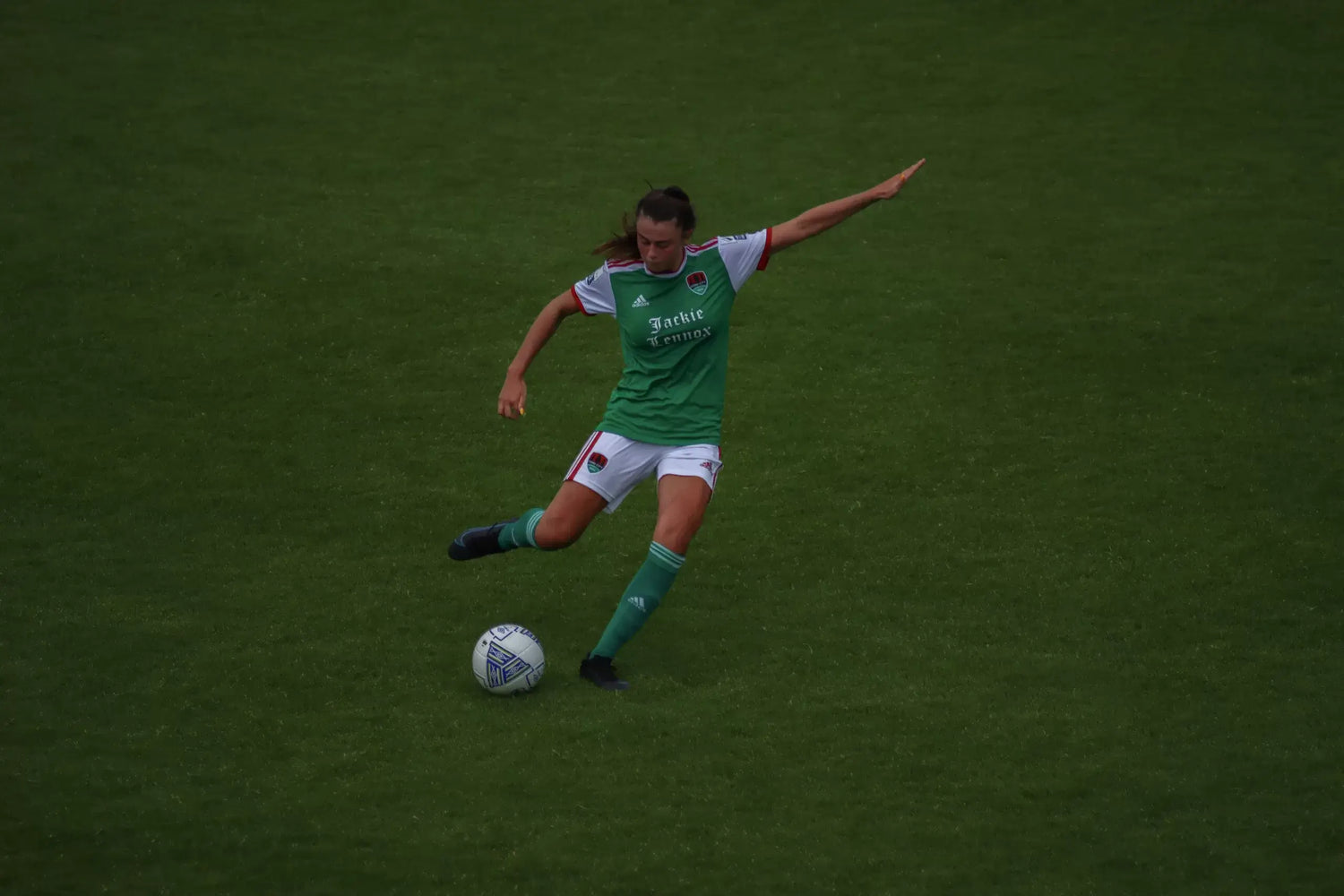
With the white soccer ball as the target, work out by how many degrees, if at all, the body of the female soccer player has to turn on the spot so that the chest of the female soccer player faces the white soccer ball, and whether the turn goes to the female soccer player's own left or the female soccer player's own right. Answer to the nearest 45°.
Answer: approximately 45° to the female soccer player's own right

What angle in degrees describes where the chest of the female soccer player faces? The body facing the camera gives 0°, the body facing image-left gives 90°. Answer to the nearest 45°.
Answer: approximately 0°
